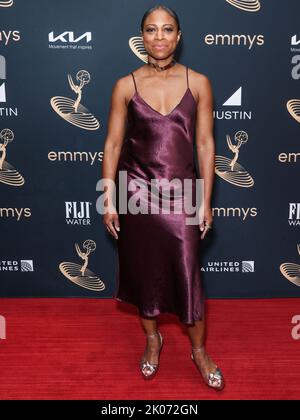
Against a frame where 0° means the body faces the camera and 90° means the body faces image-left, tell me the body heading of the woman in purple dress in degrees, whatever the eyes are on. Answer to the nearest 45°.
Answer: approximately 0°
